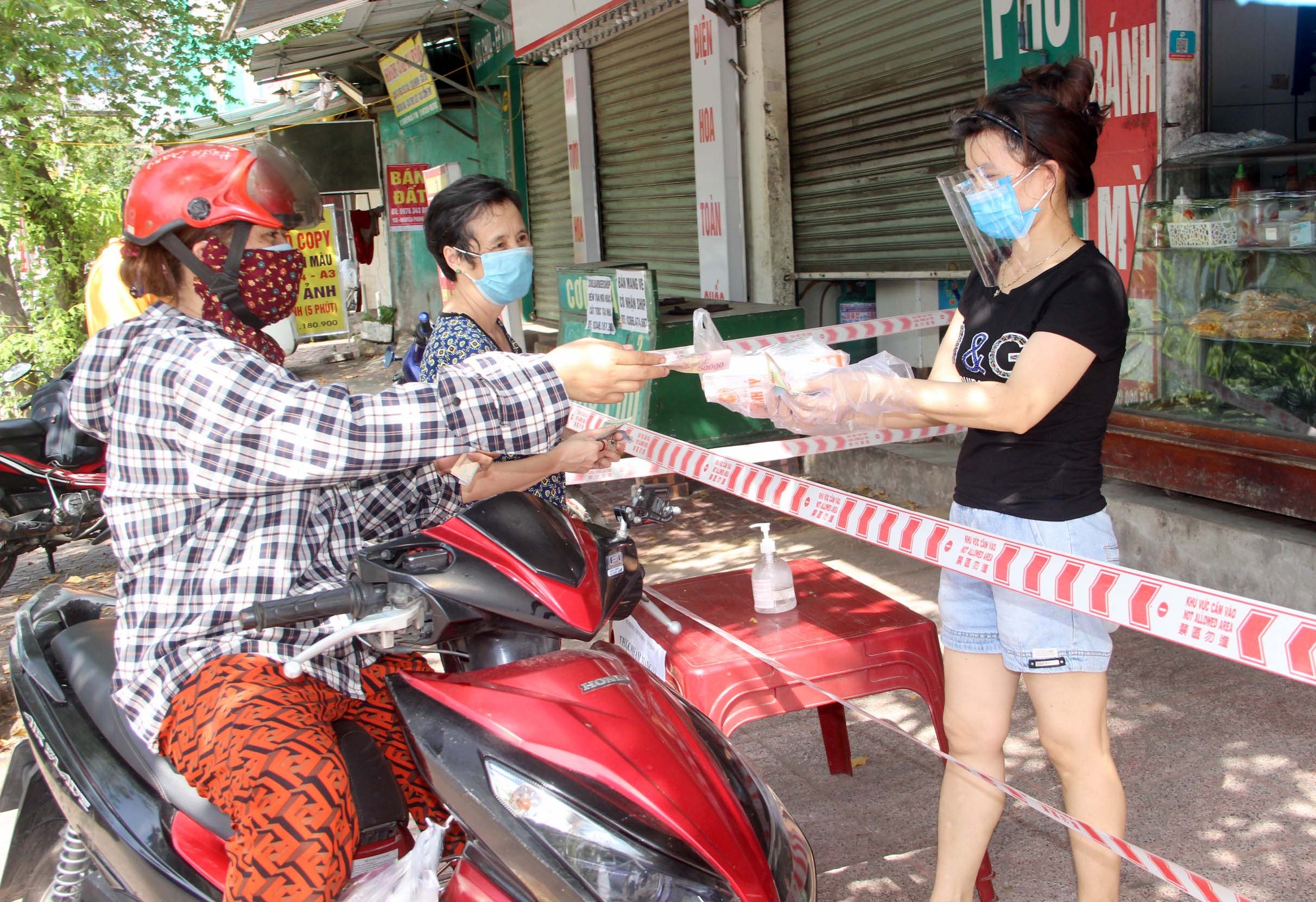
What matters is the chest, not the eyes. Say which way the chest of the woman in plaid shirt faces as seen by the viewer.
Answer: to the viewer's right

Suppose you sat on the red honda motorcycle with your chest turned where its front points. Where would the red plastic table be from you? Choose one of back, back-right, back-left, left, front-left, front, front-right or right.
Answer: left

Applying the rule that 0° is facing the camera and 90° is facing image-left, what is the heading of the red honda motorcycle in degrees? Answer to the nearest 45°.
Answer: approximately 315°

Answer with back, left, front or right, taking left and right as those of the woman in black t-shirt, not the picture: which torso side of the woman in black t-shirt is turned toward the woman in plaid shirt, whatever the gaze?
front

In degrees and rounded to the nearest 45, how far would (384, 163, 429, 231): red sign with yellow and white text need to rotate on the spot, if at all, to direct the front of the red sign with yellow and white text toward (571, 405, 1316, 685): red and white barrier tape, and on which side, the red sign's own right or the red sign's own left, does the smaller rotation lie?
0° — it already faces it

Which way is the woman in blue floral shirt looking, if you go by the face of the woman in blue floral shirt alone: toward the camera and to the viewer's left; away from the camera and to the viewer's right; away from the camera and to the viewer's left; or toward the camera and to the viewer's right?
toward the camera and to the viewer's right

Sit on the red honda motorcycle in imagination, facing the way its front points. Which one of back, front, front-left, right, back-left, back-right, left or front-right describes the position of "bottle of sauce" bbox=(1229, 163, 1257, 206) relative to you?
left

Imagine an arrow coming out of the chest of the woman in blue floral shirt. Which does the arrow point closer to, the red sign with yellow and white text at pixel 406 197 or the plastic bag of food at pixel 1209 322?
the plastic bag of food

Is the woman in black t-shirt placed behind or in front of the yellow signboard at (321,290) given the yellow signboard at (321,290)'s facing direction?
in front

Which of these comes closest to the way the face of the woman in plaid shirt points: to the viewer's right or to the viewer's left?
to the viewer's right

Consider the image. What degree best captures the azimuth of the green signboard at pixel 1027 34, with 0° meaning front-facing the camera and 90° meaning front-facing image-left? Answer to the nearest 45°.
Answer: approximately 45°

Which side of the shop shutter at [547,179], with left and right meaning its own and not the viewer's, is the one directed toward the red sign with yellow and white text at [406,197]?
right

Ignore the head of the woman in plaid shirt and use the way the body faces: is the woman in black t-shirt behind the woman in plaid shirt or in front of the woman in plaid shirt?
in front

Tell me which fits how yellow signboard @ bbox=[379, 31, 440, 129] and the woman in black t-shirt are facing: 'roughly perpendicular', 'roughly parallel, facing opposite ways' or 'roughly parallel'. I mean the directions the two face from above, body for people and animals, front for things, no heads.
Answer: roughly perpendicular

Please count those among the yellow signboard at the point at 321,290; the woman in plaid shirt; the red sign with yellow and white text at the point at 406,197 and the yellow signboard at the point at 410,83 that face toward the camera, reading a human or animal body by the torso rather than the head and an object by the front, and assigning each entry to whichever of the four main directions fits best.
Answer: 3
